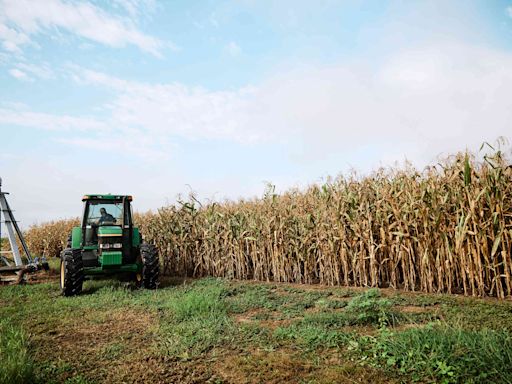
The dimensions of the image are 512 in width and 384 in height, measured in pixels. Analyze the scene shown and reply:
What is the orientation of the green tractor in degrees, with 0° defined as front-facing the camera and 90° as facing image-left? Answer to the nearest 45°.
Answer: approximately 0°
